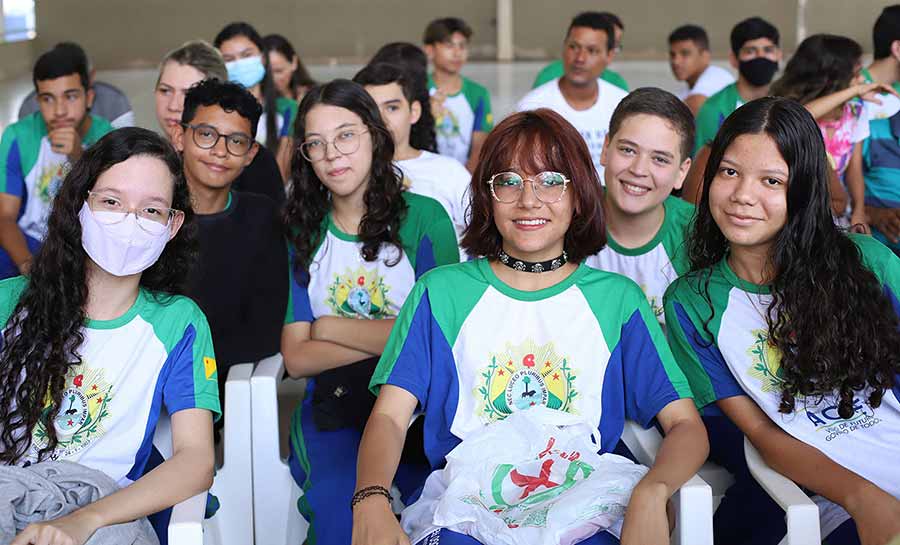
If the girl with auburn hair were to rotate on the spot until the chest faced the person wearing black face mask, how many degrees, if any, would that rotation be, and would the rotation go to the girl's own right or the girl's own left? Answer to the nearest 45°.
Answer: approximately 180°

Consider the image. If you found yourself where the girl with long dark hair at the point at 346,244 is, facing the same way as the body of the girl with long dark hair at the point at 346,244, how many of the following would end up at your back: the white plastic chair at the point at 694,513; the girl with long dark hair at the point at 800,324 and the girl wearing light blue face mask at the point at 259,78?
1

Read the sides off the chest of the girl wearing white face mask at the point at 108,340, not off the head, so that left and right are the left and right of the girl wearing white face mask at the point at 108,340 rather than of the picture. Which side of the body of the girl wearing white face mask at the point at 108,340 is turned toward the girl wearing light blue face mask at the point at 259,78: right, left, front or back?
back

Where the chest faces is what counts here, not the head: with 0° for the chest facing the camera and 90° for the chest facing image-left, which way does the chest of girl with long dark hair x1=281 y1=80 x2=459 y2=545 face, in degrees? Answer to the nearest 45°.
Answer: approximately 0°

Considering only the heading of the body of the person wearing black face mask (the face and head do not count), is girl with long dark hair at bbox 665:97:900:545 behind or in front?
in front

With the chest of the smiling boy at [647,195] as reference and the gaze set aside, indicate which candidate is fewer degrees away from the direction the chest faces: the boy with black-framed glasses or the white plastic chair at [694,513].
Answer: the white plastic chair
